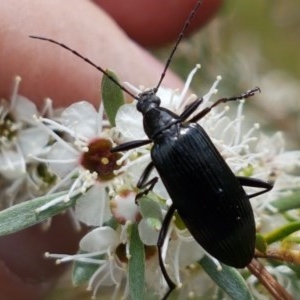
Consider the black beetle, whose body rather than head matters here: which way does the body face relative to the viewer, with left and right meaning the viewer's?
facing away from the viewer and to the left of the viewer

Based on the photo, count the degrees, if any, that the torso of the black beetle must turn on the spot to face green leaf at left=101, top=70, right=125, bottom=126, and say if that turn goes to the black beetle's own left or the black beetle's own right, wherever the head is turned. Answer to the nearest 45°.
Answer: approximately 45° to the black beetle's own left
